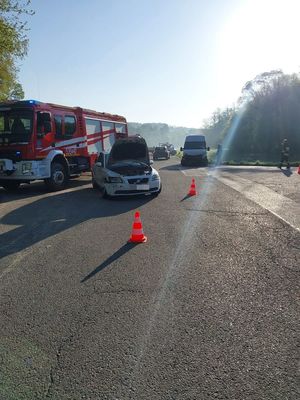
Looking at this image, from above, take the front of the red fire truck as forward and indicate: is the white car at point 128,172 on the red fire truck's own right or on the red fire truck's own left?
on the red fire truck's own left

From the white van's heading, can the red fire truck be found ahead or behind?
ahead

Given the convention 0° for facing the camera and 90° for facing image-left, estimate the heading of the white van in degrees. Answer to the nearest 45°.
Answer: approximately 0°

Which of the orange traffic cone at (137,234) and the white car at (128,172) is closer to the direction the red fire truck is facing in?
the orange traffic cone

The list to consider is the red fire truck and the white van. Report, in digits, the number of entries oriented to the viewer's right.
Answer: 0

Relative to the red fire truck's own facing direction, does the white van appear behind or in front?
behind

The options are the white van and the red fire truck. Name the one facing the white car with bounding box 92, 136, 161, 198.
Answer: the white van

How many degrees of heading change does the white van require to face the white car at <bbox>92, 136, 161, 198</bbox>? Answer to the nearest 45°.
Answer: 0° — it already faces it
